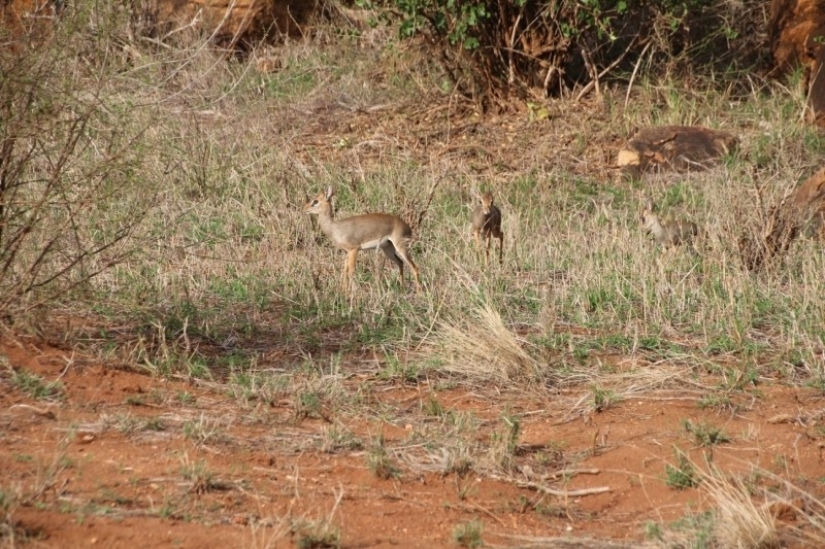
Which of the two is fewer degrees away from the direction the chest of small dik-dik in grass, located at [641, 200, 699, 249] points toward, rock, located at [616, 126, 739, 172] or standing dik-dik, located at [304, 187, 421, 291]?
the standing dik-dik

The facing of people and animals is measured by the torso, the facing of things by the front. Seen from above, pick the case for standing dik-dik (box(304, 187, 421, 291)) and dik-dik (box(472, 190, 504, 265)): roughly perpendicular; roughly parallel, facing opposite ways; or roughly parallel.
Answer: roughly perpendicular

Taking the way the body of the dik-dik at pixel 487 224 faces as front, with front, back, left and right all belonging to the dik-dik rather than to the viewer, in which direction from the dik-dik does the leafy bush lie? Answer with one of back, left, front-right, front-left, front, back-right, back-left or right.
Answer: back

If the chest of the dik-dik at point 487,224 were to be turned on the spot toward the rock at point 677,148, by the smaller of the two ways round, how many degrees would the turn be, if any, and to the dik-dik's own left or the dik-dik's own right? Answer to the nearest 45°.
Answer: approximately 135° to the dik-dik's own left

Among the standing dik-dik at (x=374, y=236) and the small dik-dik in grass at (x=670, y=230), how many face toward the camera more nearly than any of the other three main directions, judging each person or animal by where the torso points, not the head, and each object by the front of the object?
0

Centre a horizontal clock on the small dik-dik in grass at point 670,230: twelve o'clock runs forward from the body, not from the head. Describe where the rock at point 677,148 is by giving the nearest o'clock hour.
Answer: The rock is roughly at 3 o'clock from the small dik-dik in grass.

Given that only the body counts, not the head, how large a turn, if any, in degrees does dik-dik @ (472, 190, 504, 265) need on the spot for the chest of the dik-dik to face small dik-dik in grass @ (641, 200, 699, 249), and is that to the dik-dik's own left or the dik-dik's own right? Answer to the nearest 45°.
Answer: approximately 90° to the dik-dik's own left

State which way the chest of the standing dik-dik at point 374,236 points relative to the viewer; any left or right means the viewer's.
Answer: facing to the left of the viewer

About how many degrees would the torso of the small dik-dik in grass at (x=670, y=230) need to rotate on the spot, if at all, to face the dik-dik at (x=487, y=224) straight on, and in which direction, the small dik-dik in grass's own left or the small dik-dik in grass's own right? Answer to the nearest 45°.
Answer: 0° — it already faces it

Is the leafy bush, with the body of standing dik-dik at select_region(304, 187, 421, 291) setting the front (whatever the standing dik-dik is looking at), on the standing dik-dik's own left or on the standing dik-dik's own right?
on the standing dik-dik's own right

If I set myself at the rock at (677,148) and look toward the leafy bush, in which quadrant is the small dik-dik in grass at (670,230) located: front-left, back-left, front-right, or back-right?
back-left

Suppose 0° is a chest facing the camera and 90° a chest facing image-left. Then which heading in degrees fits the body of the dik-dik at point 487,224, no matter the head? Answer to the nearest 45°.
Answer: approximately 0°

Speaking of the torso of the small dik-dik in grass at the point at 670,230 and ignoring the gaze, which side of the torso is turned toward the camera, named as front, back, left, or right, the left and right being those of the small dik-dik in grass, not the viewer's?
left

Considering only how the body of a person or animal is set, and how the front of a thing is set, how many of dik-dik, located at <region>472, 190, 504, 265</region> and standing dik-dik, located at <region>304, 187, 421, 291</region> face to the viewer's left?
1

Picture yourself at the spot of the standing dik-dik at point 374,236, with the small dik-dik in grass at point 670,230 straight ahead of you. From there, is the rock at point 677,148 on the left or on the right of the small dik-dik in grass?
left

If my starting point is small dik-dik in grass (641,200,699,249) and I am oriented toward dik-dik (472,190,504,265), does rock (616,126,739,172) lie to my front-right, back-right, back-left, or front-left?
back-right

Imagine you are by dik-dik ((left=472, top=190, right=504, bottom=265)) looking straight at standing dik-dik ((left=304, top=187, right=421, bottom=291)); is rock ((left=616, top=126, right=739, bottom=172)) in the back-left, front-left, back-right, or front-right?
back-right
